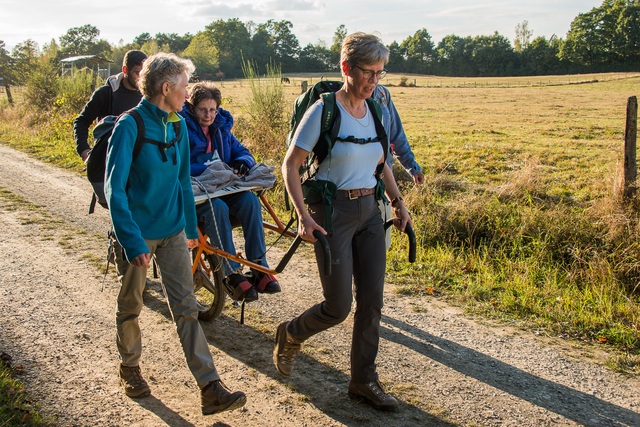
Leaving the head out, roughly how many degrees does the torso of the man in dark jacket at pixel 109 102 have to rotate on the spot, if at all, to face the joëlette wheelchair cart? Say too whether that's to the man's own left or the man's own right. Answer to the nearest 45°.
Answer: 0° — they already face it

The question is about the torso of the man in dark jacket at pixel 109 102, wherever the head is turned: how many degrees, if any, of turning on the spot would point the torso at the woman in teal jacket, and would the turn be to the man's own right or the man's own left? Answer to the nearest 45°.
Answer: approximately 45° to the man's own right

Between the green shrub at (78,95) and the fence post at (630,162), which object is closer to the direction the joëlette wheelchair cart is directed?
the fence post

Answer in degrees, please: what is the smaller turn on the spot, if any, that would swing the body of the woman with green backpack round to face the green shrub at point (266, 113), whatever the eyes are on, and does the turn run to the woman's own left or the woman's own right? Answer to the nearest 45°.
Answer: approximately 135° to the woman's own left

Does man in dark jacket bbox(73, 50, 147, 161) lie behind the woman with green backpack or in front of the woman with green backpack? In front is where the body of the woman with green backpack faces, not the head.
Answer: behind

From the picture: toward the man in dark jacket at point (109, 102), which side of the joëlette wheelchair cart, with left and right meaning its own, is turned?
back

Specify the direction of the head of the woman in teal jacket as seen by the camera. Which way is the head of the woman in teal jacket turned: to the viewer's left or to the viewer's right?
to the viewer's right

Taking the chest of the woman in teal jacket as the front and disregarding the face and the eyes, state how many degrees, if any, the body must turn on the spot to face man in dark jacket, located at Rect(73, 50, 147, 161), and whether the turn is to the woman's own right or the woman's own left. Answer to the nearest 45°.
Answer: approximately 135° to the woman's own left

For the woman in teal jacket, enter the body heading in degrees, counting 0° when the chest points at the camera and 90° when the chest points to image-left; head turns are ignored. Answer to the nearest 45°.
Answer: approximately 315°

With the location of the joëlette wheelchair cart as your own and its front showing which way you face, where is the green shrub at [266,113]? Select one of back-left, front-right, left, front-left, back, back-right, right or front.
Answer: back-left

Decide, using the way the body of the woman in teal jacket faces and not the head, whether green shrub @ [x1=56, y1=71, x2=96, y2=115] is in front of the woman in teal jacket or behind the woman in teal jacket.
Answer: behind
